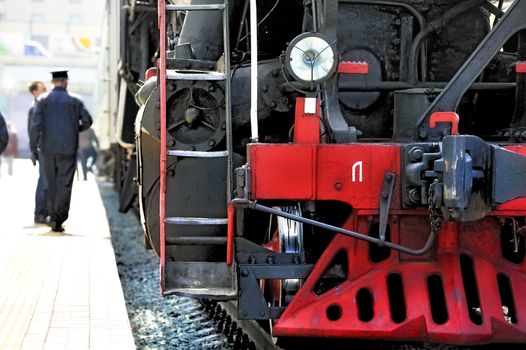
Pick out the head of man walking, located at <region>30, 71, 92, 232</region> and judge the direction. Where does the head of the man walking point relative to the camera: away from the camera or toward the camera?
away from the camera

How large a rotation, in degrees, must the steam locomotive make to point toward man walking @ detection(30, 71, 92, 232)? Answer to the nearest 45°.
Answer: approximately 135° to its right

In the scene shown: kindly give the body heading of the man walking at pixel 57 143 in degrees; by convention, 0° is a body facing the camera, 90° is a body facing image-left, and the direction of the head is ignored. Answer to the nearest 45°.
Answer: approximately 180°

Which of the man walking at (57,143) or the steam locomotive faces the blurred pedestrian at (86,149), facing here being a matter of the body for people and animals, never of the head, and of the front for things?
the man walking

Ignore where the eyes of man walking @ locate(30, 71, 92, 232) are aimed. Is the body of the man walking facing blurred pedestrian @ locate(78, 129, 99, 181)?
yes
